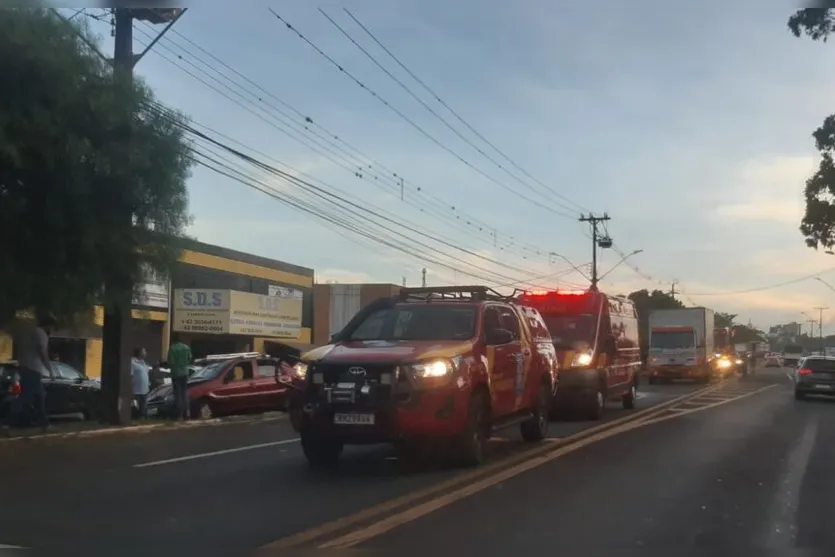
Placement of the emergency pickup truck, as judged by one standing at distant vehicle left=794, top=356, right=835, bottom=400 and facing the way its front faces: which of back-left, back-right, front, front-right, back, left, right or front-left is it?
back

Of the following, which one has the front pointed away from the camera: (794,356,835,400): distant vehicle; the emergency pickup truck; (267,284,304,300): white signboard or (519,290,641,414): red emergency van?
(794,356,835,400): distant vehicle

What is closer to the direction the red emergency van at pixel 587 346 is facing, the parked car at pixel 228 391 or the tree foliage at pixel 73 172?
the tree foliage

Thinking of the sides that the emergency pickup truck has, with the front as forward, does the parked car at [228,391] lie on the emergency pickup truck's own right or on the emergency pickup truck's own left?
on the emergency pickup truck's own right

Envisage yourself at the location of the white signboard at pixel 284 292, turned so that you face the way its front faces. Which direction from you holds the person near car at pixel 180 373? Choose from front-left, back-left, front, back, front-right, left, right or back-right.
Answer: front-right

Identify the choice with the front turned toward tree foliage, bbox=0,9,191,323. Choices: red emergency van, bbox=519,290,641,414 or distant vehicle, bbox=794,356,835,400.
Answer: red emergency van, bbox=519,290,641,414

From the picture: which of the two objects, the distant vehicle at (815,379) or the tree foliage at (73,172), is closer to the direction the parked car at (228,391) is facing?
the tree foliage

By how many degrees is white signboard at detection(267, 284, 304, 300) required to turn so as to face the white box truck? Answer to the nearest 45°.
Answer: approximately 45° to its left

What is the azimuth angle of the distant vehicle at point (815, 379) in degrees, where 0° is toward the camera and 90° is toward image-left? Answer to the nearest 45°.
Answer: approximately 180°

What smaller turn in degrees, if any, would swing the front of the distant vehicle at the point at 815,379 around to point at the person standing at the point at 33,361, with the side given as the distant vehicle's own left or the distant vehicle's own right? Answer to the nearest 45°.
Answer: approximately 135° to the distant vehicle's own left

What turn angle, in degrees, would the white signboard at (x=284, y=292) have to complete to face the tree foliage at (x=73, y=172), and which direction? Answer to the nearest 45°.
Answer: approximately 45° to its right

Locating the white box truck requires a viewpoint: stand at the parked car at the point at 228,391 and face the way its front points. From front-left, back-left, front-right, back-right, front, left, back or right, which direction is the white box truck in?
back

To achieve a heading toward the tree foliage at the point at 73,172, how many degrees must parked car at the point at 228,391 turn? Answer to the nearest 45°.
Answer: approximately 45° to its left
